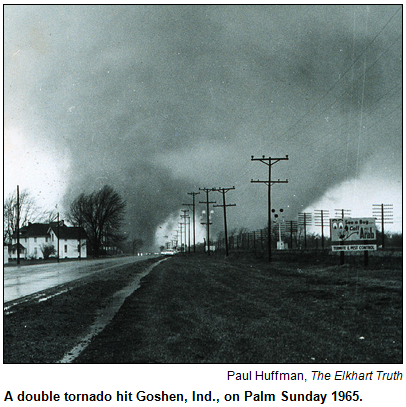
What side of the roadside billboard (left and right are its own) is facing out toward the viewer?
front
